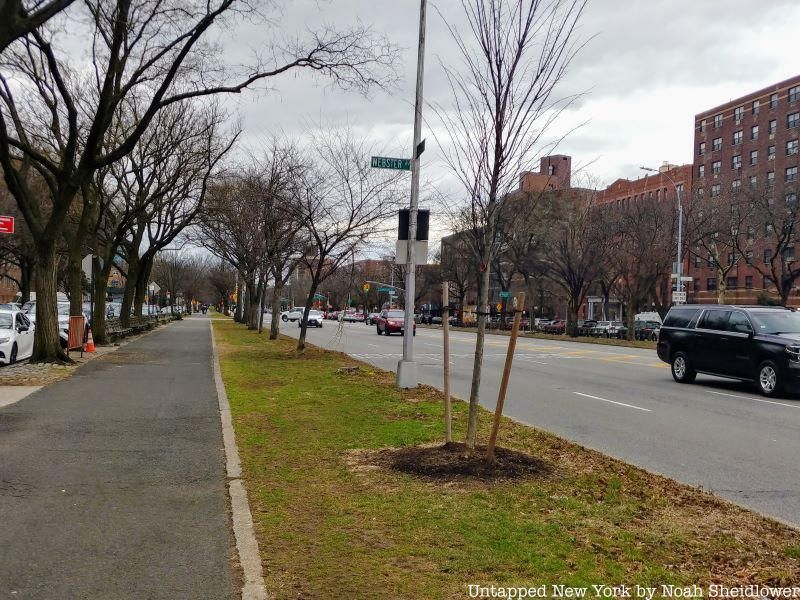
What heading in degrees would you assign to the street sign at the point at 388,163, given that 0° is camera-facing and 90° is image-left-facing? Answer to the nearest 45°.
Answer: approximately 0°

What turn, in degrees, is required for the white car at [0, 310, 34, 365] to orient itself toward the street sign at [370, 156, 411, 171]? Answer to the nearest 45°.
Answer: approximately 90° to its left

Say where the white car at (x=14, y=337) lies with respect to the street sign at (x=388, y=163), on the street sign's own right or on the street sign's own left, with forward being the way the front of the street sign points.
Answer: on the street sign's own right

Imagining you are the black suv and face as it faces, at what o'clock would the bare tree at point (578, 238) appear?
The bare tree is roughly at 7 o'clock from the black suv.

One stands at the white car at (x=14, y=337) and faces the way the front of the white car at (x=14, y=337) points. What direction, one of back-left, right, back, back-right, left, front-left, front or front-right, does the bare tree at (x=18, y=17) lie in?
front-left

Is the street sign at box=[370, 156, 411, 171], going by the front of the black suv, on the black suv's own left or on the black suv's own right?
on the black suv's own right

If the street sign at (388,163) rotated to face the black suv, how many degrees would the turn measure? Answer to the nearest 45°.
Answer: approximately 90° to its left

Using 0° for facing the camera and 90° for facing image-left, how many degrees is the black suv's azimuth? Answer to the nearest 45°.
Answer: approximately 315°

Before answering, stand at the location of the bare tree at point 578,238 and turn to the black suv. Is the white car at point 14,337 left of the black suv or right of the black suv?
right
